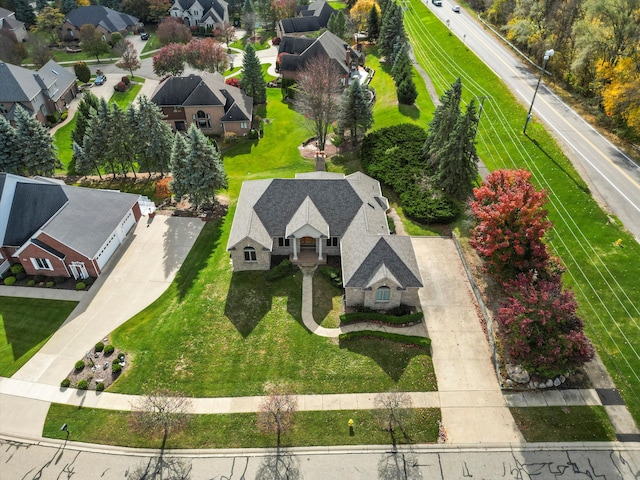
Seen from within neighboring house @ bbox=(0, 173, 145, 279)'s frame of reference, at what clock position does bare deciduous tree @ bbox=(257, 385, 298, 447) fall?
The bare deciduous tree is roughly at 10 o'clock from the neighboring house.

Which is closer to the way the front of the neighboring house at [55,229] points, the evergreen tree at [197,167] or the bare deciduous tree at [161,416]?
the bare deciduous tree

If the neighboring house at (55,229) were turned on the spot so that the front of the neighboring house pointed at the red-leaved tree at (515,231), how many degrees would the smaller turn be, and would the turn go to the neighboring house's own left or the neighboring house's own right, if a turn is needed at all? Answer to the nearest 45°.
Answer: approximately 90° to the neighboring house's own left

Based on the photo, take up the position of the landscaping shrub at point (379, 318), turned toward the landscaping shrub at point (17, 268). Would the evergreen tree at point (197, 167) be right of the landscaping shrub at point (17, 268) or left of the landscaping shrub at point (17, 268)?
right

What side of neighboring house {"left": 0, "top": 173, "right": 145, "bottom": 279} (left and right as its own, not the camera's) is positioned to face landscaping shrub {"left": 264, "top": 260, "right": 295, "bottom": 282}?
left

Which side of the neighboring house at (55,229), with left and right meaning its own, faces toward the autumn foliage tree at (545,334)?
left

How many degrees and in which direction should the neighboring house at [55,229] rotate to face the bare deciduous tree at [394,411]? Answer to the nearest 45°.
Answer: approximately 90° to its left
